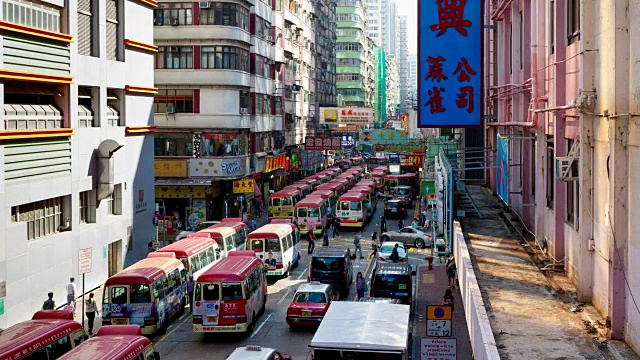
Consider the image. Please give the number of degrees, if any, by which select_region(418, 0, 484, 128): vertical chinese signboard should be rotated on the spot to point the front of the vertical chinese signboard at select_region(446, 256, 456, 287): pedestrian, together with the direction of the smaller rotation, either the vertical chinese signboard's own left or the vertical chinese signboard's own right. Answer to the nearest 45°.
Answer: approximately 180°

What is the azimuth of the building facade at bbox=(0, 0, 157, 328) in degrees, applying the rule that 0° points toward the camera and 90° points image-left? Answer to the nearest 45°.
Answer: approximately 315°

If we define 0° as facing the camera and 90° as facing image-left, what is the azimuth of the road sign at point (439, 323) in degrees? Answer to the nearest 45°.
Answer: approximately 0°
